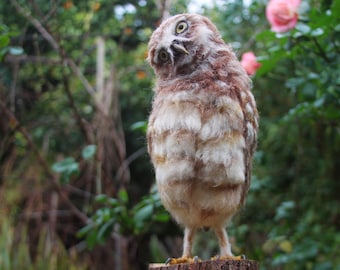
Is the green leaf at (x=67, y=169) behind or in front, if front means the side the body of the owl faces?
behind

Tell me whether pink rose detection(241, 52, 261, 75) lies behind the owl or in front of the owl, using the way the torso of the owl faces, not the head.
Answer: behind

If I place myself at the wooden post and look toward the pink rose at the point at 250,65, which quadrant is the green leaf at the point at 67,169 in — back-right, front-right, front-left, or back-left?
front-left

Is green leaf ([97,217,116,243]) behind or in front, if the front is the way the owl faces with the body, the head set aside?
behind

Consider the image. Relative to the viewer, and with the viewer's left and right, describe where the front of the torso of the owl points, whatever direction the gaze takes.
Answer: facing the viewer
